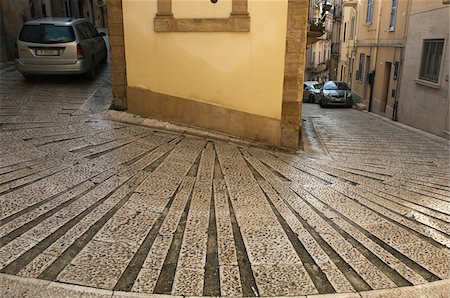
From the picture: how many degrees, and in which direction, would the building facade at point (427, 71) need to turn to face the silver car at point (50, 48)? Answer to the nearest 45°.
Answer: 0° — it already faces it

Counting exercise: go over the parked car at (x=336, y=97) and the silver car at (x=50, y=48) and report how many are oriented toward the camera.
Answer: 1

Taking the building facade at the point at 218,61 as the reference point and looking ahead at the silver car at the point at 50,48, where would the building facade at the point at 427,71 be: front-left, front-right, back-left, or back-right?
back-right

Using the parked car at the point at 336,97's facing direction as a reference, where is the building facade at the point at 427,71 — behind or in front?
in front

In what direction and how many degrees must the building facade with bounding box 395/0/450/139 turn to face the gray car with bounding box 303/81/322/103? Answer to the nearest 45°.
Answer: approximately 90° to its right

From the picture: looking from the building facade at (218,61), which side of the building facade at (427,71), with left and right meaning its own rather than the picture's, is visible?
front

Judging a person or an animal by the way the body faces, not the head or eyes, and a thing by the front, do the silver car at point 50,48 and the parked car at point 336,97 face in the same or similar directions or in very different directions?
very different directions

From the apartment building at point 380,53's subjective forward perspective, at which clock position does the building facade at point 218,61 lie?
The building facade is roughly at 11 o'clock from the apartment building.

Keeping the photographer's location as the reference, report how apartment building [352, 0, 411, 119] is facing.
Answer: facing the viewer and to the left of the viewer
